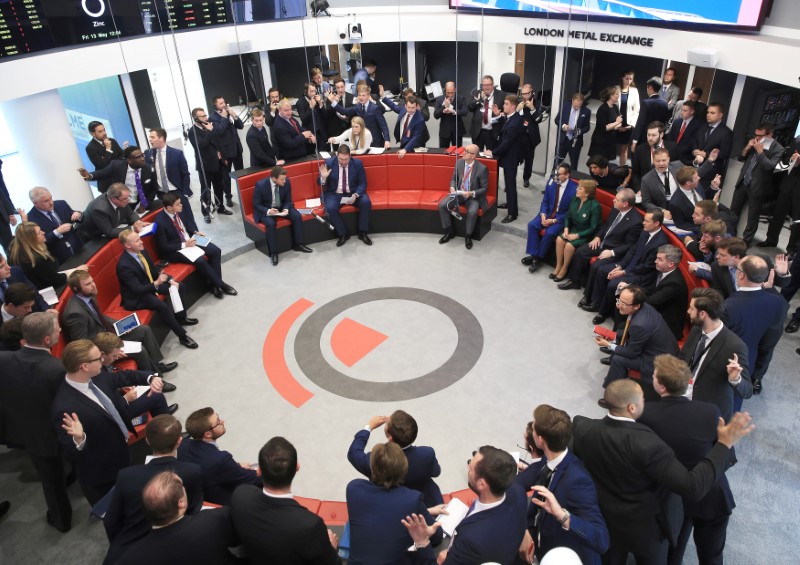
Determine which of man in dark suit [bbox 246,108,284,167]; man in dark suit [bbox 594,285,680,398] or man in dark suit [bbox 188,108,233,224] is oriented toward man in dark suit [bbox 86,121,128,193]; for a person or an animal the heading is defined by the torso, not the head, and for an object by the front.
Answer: man in dark suit [bbox 594,285,680,398]

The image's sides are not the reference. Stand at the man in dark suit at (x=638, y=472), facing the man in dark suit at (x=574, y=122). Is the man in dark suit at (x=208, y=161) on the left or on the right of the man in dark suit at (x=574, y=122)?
left

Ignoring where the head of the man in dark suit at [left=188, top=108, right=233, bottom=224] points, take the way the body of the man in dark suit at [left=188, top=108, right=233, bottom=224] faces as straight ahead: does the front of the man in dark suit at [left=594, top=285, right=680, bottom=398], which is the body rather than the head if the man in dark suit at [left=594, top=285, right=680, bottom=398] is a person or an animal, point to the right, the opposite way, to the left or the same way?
the opposite way

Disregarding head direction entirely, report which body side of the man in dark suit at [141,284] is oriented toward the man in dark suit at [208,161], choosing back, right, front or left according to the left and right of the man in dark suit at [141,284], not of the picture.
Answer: left

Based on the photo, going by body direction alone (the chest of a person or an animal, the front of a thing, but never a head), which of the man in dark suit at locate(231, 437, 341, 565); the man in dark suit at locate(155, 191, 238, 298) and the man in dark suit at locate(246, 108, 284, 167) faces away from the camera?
the man in dark suit at locate(231, 437, 341, 565)

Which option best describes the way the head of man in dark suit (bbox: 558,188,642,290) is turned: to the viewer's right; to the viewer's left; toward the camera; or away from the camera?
to the viewer's left

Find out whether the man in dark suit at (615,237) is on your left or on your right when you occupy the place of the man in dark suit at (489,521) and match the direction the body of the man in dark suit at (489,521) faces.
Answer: on your right

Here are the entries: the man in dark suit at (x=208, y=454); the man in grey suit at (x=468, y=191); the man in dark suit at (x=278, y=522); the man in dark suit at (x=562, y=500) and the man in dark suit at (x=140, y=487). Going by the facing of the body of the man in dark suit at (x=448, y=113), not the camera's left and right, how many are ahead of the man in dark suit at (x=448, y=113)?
5

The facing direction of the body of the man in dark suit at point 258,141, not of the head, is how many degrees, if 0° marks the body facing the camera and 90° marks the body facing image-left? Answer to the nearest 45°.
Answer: approximately 315°

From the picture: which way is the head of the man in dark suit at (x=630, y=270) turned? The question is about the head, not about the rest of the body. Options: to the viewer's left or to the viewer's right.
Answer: to the viewer's left

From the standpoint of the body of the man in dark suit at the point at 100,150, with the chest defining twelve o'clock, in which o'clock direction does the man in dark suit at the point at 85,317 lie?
the man in dark suit at the point at 85,317 is roughly at 2 o'clock from the man in dark suit at the point at 100,150.

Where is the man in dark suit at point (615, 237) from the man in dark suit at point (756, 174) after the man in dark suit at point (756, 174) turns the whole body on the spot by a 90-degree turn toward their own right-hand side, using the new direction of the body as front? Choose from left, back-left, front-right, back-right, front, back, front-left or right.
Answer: left

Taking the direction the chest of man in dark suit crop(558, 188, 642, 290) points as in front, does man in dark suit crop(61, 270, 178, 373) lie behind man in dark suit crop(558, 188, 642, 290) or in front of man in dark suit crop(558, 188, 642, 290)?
in front

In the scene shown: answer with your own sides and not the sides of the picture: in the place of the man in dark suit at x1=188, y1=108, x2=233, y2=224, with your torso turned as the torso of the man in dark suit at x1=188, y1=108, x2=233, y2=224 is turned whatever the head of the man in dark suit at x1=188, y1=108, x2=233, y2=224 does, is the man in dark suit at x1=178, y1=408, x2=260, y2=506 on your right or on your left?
on your right

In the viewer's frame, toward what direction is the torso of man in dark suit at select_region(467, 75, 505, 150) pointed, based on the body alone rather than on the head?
toward the camera

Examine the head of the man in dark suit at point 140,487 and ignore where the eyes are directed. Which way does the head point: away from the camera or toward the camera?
away from the camera

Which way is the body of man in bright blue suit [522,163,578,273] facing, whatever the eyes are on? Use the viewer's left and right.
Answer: facing the viewer and to the left of the viewer

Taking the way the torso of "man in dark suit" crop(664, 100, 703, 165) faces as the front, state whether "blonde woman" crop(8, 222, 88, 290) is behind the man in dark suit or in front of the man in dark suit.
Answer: in front

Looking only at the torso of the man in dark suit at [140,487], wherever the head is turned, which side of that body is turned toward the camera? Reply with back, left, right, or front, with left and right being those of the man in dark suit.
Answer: back
